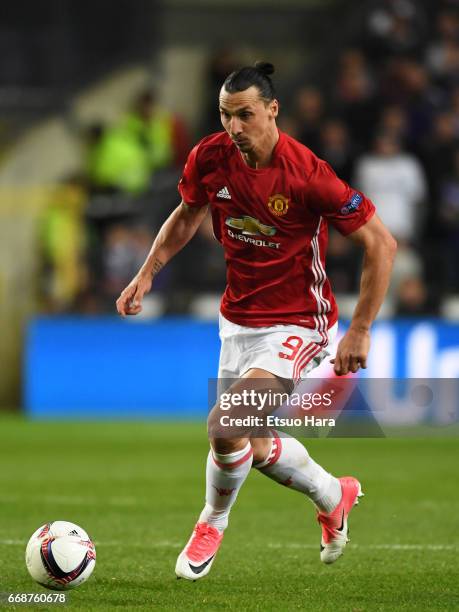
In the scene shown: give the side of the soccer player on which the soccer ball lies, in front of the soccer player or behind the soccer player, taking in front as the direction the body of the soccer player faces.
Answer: in front

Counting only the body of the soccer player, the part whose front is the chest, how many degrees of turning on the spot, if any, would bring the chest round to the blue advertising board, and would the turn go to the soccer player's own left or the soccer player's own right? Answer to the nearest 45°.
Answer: approximately 135° to the soccer player's own right

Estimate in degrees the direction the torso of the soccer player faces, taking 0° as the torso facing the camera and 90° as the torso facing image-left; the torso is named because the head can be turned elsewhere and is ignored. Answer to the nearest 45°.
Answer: approximately 45°

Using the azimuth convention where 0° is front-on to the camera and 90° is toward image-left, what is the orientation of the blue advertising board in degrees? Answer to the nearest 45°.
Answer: approximately 0°

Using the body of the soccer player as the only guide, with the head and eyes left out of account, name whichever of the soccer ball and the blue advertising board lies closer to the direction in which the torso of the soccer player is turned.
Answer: the soccer ball

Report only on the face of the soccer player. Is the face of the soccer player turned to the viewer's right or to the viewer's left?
to the viewer's left

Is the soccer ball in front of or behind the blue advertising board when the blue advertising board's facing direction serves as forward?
in front
